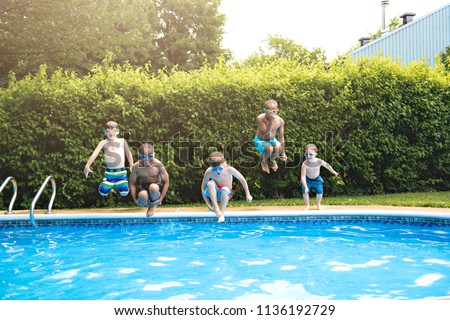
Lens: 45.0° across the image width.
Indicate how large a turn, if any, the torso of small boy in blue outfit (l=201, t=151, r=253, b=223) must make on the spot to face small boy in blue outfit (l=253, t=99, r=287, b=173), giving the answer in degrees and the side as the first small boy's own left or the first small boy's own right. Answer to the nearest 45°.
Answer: approximately 135° to the first small boy's own left

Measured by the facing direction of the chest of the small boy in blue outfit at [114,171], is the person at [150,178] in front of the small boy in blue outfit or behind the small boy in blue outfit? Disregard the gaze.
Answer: in front

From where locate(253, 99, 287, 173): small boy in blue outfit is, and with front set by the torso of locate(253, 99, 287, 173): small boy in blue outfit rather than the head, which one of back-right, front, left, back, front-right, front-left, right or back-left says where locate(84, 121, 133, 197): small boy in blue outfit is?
right

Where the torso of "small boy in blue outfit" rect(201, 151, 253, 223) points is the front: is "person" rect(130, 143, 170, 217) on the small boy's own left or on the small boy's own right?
on the small boy's own right

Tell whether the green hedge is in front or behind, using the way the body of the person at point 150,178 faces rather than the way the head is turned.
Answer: behind

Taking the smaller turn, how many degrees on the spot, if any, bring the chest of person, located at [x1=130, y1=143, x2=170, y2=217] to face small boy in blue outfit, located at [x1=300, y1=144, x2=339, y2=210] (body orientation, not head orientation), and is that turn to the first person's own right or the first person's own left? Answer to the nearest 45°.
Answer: approximately 90° to the first person's own left

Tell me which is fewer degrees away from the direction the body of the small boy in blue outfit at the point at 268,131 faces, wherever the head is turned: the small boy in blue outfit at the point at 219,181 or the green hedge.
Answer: the small boy in blue outfit

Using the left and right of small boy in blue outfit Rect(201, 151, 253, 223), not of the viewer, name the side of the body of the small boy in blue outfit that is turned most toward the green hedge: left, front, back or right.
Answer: back

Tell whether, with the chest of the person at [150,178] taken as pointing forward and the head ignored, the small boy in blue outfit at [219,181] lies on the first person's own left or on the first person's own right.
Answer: on the first person's own left

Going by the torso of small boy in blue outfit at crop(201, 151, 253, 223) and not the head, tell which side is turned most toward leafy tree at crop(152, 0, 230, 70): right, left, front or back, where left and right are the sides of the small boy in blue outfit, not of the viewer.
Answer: back

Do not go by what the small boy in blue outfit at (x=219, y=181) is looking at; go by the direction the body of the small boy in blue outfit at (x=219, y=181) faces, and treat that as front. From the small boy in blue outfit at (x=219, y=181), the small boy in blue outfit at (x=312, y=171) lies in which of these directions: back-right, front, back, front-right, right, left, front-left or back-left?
back-left
